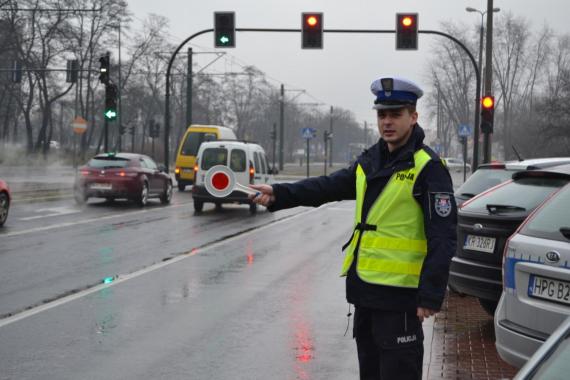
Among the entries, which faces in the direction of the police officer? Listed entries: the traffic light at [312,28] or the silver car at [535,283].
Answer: the traffic light

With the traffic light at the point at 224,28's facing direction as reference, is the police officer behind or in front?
in front

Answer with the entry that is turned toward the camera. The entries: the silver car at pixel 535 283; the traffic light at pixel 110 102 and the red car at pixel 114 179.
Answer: the traffic light

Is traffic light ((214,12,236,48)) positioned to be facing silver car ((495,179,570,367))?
yes

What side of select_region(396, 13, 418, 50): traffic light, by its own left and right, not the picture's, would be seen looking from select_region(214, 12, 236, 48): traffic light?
right

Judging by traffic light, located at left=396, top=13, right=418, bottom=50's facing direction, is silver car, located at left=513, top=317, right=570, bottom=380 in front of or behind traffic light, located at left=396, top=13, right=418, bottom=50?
in front

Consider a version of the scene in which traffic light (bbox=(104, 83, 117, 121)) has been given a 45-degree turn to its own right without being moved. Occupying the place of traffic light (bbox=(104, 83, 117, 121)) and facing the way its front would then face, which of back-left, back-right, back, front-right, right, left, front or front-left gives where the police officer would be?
front-left

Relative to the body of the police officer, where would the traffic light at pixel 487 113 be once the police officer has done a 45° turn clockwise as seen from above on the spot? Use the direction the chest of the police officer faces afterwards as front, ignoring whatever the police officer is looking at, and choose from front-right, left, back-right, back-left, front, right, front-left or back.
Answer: right

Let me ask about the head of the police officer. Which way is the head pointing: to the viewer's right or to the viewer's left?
to the viewer's left

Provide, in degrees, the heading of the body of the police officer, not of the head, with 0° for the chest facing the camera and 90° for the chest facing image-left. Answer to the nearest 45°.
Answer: approximately 45°

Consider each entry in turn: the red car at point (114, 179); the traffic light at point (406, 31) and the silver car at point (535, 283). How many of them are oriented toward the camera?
1

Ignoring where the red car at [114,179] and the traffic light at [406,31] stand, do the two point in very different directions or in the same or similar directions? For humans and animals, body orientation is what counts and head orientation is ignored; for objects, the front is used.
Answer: very different directions

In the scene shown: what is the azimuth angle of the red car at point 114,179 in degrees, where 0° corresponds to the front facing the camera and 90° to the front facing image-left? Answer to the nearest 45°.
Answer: approximately 225°

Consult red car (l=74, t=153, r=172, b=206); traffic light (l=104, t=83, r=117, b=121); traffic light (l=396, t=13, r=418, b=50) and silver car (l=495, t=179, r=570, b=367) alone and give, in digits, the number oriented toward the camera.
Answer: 2
